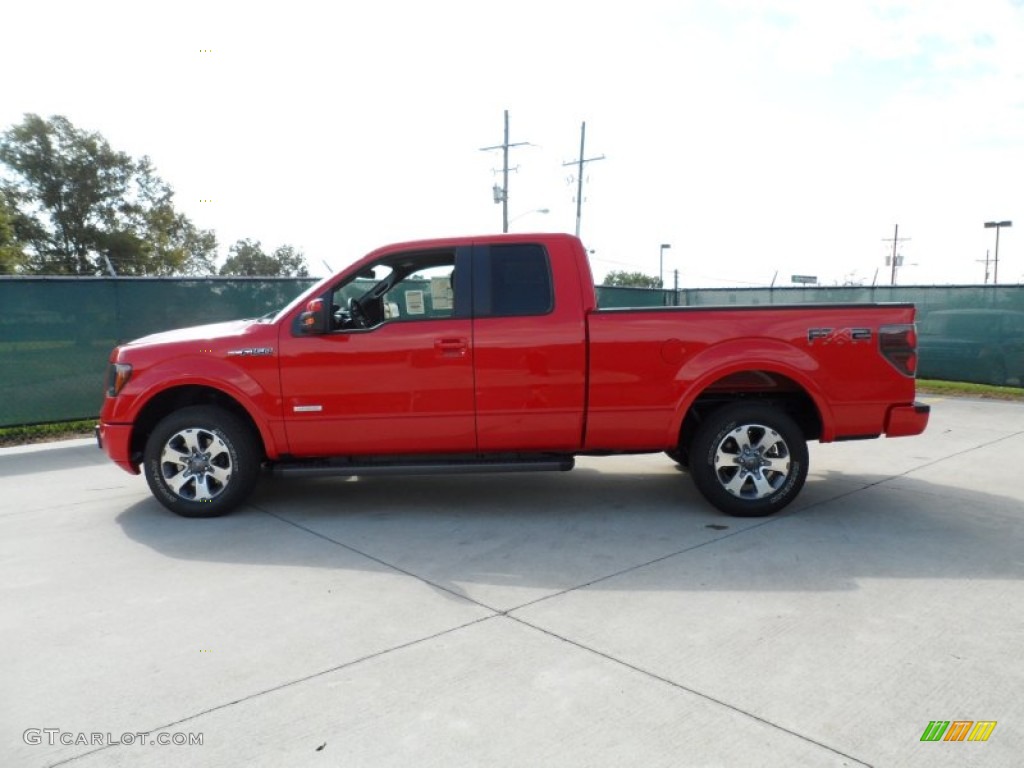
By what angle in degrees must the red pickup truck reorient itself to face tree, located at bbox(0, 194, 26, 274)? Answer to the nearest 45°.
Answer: approximately 45° to its right

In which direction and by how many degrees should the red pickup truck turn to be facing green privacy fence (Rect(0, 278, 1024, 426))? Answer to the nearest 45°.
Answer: approximately 45° to its right

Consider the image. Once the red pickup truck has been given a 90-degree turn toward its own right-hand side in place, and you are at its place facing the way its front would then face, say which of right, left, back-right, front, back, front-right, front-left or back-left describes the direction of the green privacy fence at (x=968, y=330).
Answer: front-right

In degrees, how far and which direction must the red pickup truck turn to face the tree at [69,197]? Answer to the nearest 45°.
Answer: approximately 45° to its right

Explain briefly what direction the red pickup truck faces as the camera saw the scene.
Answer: facing to the left of the viewer
